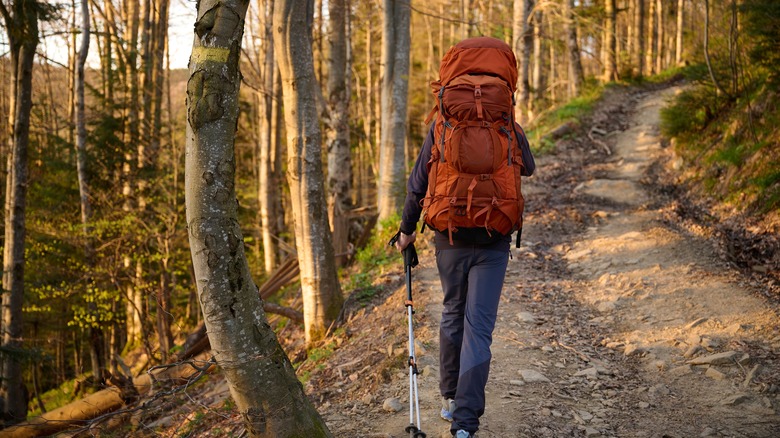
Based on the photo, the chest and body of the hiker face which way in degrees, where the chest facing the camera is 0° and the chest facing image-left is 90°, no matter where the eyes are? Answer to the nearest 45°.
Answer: approximately 180°

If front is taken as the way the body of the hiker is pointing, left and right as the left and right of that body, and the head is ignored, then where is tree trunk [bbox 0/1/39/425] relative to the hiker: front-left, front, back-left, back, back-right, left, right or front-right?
front-left

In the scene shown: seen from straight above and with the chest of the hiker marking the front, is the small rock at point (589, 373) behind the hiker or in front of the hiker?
in front

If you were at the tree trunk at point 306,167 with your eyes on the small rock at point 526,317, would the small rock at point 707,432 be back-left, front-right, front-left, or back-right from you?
front-right

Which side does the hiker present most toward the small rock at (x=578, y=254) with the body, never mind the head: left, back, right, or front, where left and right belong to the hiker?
front

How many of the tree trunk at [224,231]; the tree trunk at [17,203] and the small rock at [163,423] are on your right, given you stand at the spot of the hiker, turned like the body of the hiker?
0

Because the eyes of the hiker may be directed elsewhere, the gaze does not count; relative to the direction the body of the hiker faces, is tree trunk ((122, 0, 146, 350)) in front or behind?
in front

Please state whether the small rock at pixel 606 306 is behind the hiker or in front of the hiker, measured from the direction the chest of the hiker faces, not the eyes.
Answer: in front

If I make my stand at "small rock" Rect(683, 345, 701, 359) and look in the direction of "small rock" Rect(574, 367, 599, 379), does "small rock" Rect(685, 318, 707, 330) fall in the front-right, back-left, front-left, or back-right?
back-right

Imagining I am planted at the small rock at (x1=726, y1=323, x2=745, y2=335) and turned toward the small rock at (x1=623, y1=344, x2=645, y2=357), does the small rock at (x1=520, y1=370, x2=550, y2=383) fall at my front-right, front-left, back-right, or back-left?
front-left
